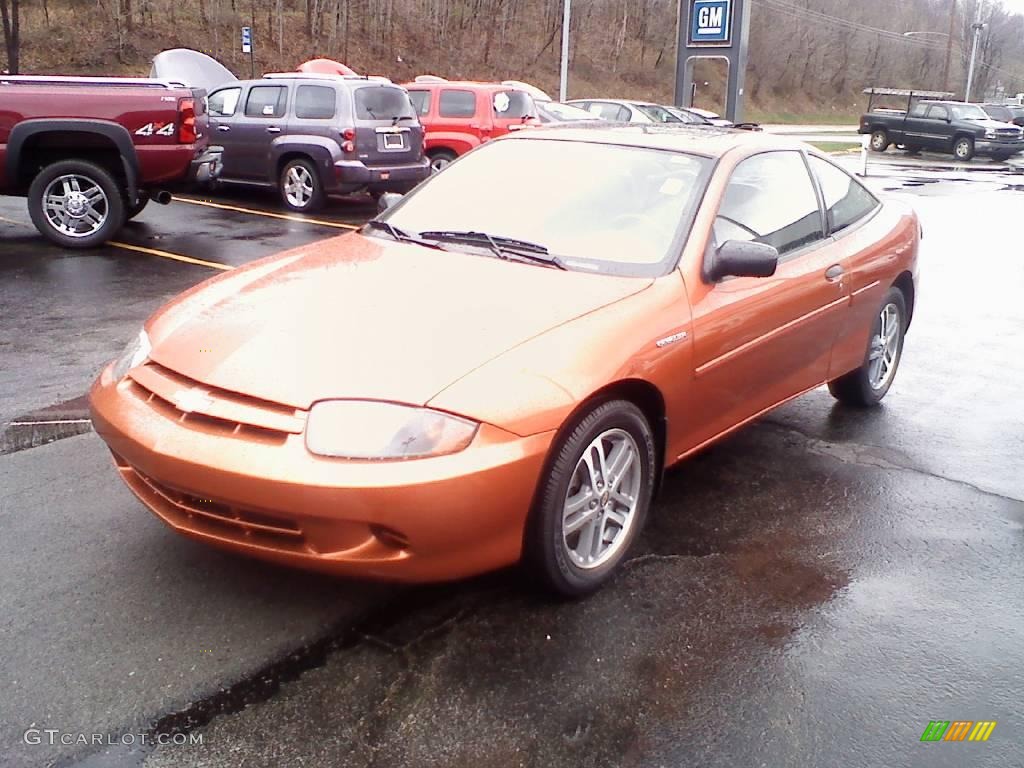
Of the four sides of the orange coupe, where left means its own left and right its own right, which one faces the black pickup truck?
back

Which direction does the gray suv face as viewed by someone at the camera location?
facing away from the viewer and to the left of the viewer

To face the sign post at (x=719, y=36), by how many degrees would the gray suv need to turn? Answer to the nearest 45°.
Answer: approximately 90° to its right

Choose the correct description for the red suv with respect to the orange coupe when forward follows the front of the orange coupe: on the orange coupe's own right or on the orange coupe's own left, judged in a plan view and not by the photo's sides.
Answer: on the orange coupe's own right

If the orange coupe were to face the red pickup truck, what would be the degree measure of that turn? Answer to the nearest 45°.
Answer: approximately 90° to its right

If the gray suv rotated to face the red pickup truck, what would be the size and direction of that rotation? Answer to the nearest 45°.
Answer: approximately 90° to its left

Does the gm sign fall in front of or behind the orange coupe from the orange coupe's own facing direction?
behind

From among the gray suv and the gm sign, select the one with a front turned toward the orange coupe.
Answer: the gm sign

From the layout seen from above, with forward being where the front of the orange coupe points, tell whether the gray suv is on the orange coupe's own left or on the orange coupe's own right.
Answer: on the orange coupe's own right

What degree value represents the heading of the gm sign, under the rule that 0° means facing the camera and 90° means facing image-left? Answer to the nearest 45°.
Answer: approximately 0°
